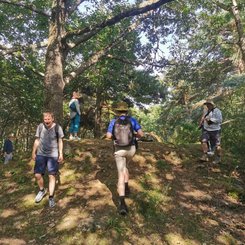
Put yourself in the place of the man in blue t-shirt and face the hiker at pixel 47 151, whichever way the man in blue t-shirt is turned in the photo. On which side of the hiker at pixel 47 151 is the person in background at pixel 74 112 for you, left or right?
right

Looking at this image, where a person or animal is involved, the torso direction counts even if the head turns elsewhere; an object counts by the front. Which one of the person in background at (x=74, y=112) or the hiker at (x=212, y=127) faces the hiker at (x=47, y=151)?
the hiker at (x=212, y=127)

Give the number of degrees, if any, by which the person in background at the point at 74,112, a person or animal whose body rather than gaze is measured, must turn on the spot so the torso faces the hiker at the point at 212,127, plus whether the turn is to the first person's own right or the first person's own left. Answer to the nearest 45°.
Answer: approximately 45° to the first person's own right

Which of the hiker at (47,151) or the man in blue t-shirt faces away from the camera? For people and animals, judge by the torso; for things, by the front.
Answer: the man in blue t-shirt

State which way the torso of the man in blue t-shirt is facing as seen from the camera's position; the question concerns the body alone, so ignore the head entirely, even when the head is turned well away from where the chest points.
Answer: away from the camera

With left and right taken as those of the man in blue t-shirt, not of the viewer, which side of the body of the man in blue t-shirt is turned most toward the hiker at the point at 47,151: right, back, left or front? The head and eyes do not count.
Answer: left

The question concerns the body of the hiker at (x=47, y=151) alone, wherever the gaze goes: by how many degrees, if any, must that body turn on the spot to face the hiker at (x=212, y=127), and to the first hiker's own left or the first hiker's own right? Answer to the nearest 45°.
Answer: approximately 90° to the first hiker's own left

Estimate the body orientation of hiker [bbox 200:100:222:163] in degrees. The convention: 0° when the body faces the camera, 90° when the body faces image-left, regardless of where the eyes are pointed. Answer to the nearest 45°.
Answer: approximately 45°
